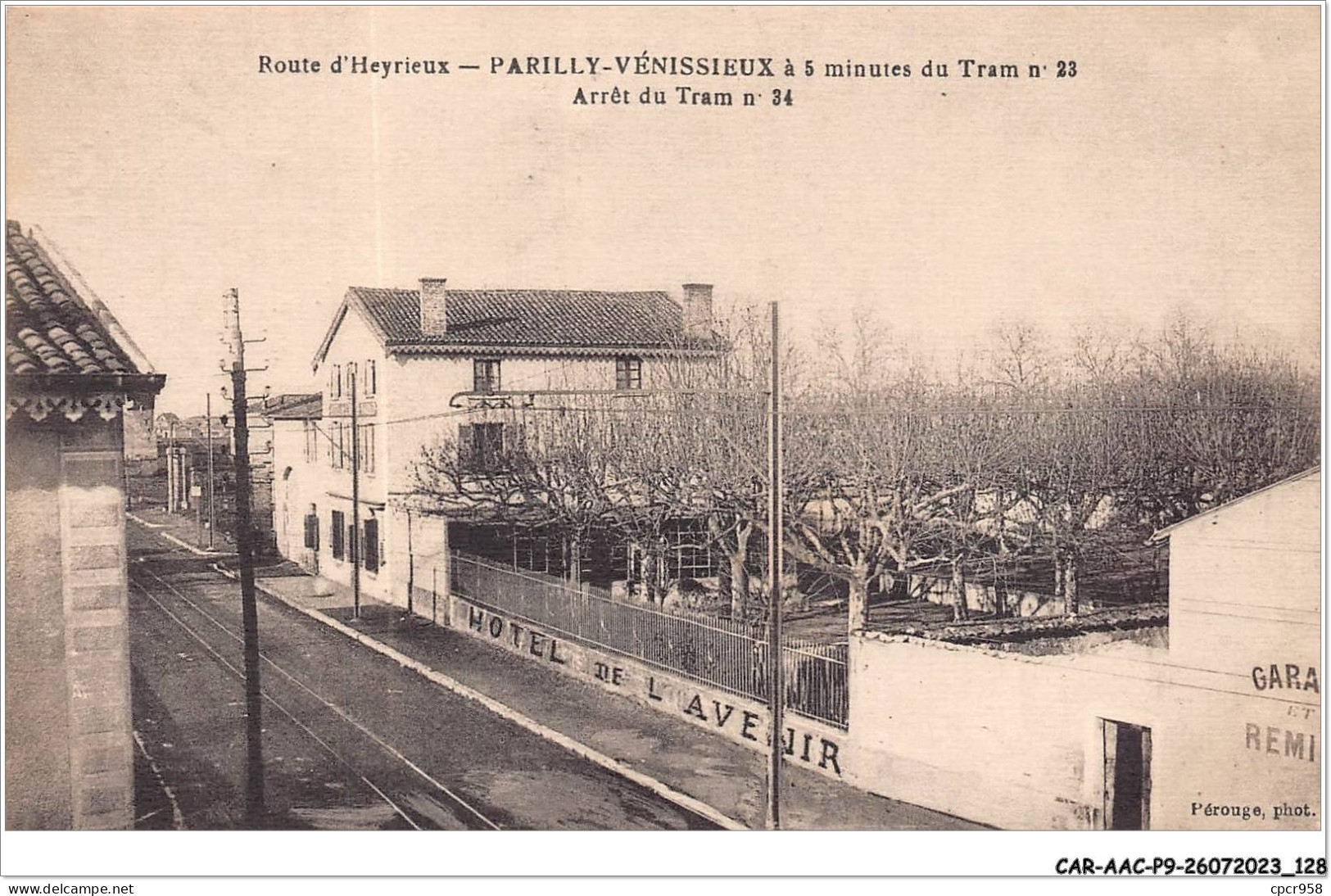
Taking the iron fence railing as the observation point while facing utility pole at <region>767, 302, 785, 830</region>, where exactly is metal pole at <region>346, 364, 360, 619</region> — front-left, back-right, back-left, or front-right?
back-right
